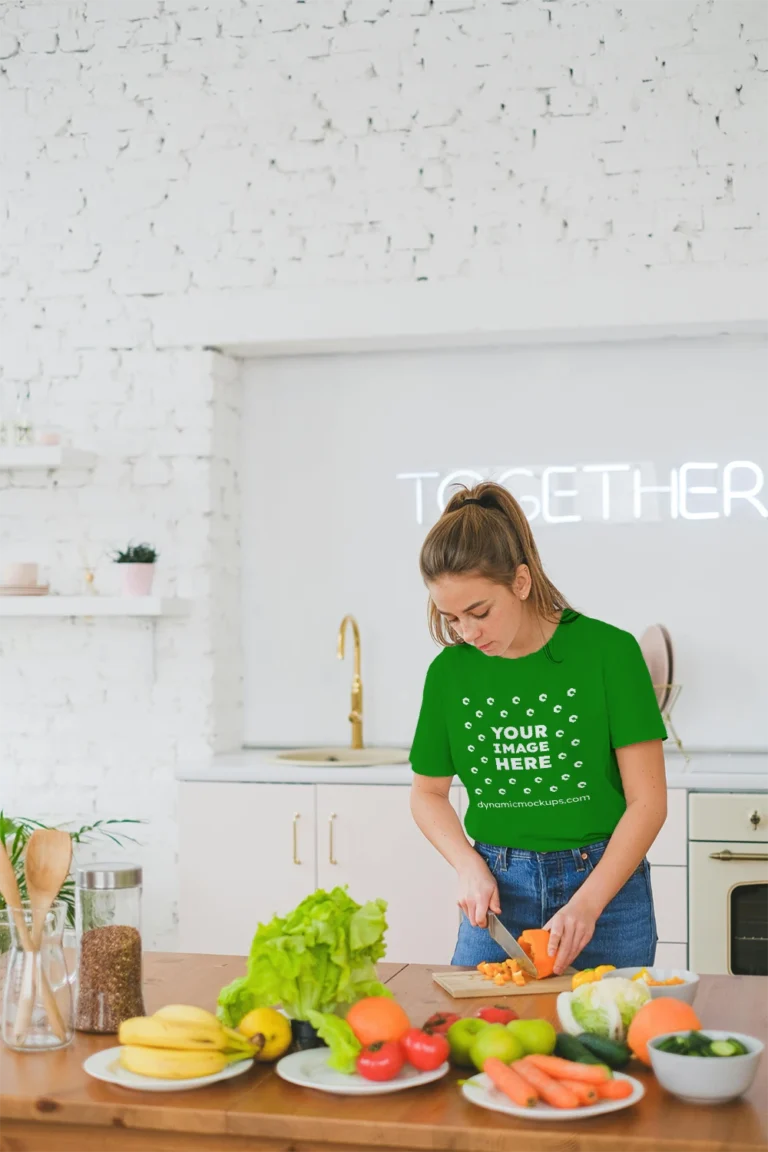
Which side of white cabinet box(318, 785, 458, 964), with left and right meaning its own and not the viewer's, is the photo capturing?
front

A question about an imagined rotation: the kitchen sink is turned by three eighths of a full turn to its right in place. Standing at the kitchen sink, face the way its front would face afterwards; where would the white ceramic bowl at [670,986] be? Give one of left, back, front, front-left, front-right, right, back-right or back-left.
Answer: back-left

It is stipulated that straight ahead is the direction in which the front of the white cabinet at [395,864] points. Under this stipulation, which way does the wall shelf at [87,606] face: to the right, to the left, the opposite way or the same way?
the same way

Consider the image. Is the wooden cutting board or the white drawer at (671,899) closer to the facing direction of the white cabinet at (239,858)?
the wooden cutting board

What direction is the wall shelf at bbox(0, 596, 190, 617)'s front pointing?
toward the camera

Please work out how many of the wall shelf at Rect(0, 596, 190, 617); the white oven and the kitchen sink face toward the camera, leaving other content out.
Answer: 3

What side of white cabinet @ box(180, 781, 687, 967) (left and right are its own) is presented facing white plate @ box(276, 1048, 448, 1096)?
front

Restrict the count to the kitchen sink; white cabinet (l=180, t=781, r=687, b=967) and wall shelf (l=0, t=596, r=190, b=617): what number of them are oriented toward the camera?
3

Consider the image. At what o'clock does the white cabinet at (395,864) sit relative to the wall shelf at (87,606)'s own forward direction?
The white cabinet is roughly at 10 o'clock from the wall shelf.

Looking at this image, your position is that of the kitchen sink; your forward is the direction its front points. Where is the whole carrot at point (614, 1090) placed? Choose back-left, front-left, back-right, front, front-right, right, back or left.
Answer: front

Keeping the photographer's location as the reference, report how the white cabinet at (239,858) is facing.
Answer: facing the viewer

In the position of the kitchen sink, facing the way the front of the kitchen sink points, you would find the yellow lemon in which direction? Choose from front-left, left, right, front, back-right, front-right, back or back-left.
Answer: front

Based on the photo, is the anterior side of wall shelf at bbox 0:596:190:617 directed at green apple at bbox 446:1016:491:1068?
yes

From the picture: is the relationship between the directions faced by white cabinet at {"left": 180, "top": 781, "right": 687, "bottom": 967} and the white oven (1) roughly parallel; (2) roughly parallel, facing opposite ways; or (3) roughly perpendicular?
roughly parallel

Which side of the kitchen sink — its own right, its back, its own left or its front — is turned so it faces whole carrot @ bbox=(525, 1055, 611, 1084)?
front
